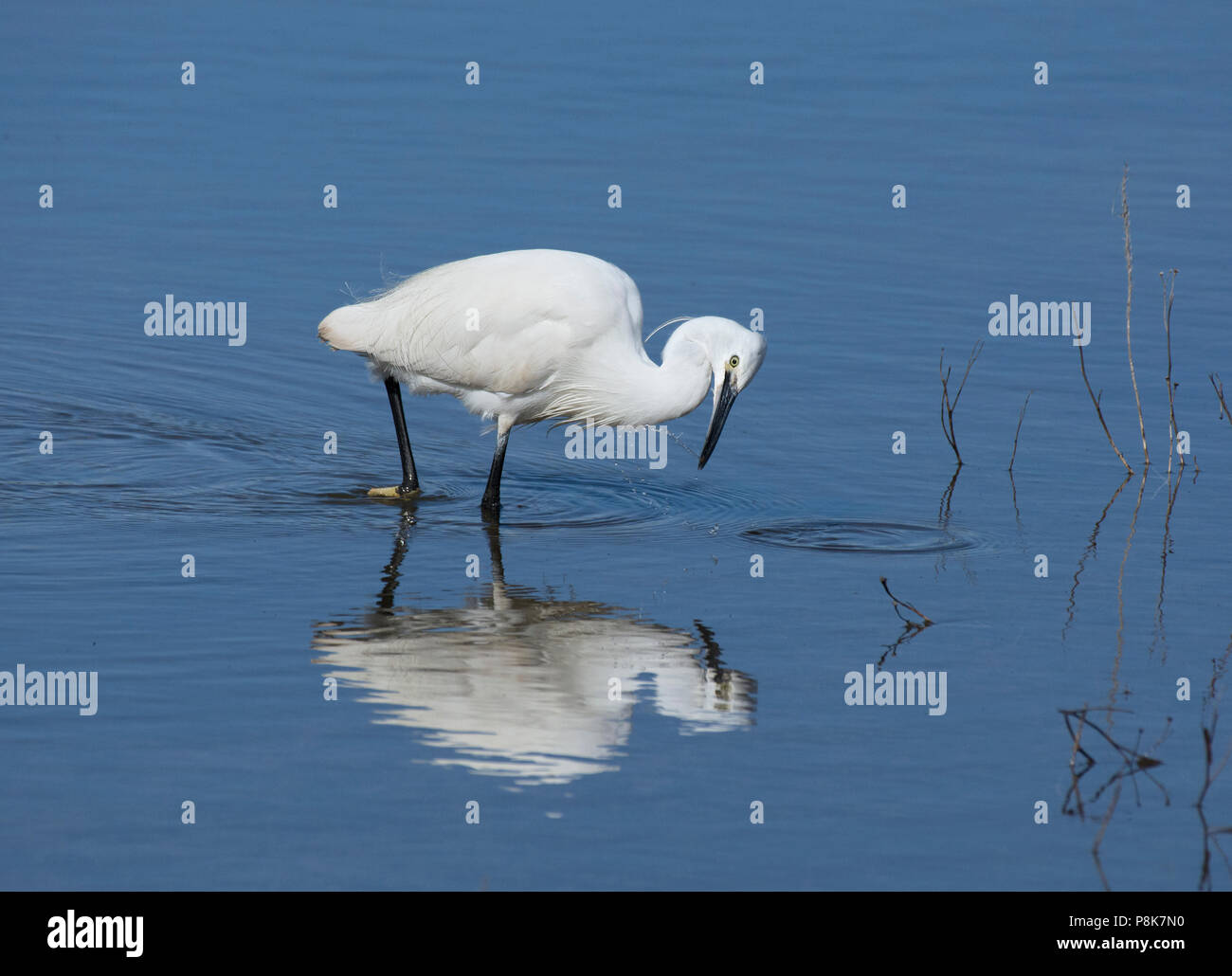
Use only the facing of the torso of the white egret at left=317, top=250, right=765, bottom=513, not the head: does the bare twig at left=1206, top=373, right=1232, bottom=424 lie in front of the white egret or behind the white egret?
in front

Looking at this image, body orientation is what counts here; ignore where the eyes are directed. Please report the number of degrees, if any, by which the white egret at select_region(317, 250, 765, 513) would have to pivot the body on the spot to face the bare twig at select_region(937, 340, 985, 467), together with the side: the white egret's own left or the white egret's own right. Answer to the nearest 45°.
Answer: approximately 45° to the white egret's own left

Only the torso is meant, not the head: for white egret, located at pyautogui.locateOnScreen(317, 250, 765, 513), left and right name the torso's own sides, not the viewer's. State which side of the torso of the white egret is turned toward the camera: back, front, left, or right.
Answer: right

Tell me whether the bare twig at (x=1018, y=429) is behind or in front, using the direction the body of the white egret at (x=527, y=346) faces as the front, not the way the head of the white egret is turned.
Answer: in front

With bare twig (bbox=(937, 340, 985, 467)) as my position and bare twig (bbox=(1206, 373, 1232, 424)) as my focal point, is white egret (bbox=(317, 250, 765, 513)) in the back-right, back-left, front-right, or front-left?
back-right
